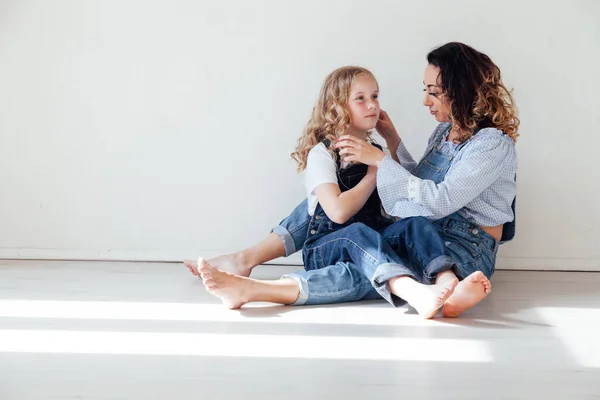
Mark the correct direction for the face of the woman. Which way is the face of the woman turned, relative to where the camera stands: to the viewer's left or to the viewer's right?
to the viewer's left

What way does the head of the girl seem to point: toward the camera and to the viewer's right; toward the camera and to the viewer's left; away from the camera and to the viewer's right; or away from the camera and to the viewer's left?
toward the camera and to the viewer's right

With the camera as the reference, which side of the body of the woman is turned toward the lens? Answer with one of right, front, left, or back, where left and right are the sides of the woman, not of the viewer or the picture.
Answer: left

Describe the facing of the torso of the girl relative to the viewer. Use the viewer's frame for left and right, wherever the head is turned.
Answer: facing the viewer and to the right of the viewer
